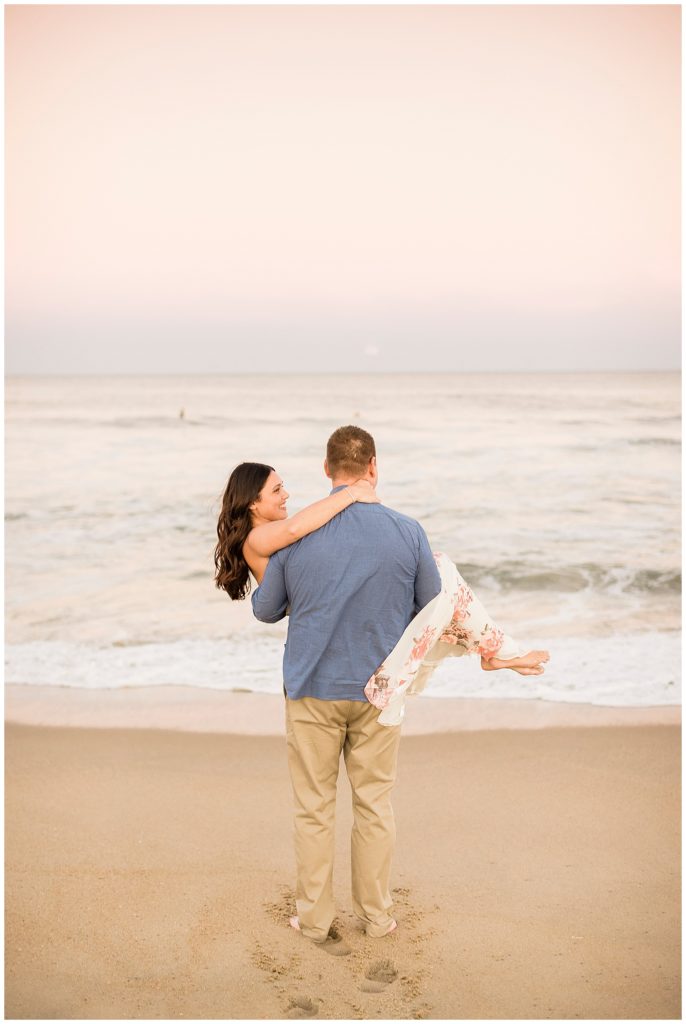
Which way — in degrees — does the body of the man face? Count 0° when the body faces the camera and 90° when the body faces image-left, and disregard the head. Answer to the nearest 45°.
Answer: approximately 180°

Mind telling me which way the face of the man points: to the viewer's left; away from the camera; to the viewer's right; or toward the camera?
away from the camera
